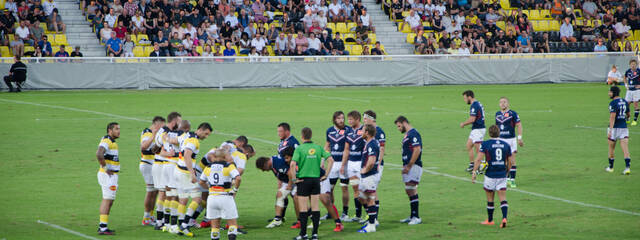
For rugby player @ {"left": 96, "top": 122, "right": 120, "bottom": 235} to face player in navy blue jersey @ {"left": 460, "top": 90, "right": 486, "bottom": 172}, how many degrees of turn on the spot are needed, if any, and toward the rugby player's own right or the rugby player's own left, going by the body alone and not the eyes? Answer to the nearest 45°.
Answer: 0° — they already face them

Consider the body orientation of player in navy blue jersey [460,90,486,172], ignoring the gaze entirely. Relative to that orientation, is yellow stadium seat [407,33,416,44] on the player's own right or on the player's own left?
on the player's own right

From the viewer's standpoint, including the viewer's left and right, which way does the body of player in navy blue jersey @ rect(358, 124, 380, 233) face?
facing to the left of the viewer

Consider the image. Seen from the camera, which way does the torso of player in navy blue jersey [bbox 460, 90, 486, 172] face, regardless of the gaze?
to the viewer's left

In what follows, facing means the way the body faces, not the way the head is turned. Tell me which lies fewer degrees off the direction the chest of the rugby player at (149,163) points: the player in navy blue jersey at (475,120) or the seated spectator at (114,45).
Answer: the player in navy blue jersey

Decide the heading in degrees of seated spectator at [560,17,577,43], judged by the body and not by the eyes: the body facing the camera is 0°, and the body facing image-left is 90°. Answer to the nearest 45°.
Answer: approximately 0°

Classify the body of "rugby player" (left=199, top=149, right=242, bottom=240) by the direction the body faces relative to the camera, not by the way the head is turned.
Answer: away from the camera

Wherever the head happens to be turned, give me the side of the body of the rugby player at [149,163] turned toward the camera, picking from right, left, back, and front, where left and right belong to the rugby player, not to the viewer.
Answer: right

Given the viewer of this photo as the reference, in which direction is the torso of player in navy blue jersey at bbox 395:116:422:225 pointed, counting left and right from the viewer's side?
facing to the left of the viewer

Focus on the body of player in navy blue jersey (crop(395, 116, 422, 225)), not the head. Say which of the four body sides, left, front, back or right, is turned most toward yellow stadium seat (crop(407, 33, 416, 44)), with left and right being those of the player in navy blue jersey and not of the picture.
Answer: right

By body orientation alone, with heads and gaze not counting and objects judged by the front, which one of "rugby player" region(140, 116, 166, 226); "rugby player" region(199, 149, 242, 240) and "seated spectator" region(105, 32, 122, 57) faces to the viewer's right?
"rugby player" region(140, 116, 166, 226)
